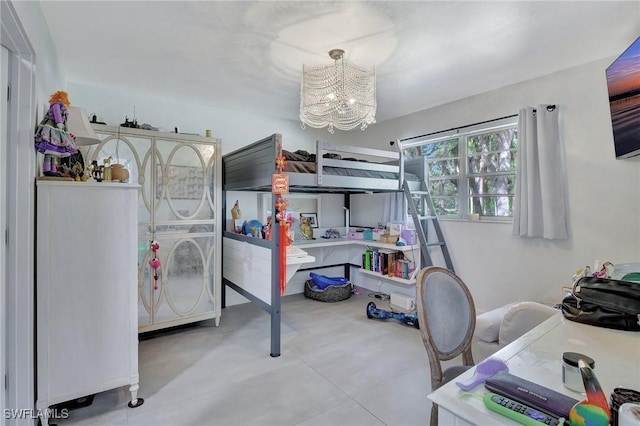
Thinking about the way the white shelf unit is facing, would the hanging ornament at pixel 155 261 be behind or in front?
in front

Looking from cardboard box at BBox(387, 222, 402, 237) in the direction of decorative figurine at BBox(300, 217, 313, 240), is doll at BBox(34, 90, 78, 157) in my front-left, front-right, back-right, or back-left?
front-left

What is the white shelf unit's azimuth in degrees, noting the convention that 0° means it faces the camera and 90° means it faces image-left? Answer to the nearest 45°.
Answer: approximately 45°

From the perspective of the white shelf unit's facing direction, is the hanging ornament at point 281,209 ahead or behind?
ahead

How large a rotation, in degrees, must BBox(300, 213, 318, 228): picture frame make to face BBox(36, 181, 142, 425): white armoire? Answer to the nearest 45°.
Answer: approximately 45° to its right

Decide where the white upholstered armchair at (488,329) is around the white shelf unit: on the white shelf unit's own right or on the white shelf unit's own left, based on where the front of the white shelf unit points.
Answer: on the white shelf unit's own left

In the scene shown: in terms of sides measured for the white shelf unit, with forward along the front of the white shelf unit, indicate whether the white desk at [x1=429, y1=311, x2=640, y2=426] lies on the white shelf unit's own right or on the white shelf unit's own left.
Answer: on the white shelf unit's own left

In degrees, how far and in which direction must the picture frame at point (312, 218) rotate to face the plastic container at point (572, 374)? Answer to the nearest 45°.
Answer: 0° — it already faces it

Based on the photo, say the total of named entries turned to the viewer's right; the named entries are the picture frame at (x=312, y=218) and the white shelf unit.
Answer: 0

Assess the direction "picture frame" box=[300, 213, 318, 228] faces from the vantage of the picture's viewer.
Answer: facing the viewer

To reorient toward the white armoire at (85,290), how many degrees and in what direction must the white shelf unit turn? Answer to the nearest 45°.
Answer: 0° — it already faces it
